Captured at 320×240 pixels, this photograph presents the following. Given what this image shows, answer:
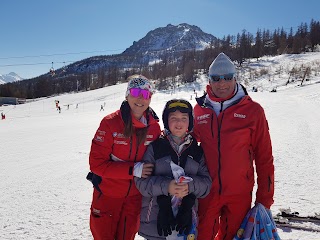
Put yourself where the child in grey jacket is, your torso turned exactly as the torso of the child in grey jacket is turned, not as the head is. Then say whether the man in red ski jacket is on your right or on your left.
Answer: on your left

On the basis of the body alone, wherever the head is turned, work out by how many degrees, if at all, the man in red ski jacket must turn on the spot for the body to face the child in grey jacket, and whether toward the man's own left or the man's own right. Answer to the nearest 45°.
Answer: approximately 45° to the man's own right

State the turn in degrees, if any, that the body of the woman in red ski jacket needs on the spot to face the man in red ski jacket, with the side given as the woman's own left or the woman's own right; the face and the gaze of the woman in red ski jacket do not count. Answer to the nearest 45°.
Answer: approximately 45° to the woman's own left

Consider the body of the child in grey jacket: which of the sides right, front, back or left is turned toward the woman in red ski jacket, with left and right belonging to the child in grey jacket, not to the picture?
right

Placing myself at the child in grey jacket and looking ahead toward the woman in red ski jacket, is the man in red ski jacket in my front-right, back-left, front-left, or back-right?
back-right

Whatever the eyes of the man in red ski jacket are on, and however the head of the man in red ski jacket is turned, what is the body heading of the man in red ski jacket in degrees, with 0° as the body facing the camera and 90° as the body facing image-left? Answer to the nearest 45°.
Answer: approximately 0°

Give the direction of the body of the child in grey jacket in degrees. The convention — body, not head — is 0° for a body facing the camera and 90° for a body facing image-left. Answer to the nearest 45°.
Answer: approximately 0°

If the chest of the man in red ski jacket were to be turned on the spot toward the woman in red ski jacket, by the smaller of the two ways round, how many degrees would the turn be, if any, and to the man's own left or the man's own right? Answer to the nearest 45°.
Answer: approximately 90° to the man's own right

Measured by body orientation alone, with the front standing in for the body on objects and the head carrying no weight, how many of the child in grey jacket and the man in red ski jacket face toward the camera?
2

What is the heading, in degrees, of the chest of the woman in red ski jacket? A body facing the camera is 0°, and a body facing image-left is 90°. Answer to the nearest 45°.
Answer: approximately 315°
